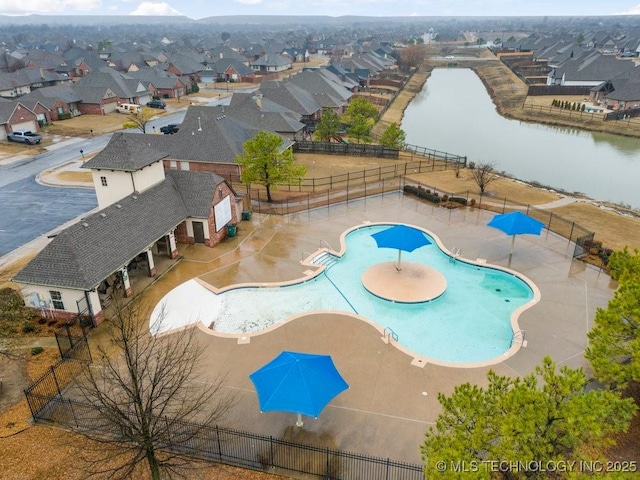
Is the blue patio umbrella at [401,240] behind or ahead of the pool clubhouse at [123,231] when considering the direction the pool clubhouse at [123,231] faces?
ahead

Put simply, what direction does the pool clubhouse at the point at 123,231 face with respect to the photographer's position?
facing the viewer and to the right of the viewer

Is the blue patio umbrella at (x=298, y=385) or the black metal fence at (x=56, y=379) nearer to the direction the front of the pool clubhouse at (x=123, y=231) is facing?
the blue patio umbrella

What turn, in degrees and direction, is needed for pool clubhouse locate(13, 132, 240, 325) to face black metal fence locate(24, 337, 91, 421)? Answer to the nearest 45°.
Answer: approximately 45° to its right

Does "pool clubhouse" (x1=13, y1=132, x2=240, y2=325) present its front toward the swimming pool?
yes

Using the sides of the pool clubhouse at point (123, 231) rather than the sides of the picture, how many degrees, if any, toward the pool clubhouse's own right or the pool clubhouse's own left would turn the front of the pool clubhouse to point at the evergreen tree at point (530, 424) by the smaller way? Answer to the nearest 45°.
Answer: approximately 45° to the pool clubhouse's own right

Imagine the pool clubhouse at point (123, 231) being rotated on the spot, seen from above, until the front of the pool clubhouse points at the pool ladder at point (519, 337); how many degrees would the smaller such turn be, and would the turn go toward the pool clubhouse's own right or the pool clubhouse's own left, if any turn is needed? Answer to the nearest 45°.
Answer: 0° — it already faces it

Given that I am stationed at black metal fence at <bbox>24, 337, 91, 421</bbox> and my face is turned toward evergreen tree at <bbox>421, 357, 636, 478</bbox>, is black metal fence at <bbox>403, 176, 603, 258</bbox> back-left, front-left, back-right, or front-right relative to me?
front-left

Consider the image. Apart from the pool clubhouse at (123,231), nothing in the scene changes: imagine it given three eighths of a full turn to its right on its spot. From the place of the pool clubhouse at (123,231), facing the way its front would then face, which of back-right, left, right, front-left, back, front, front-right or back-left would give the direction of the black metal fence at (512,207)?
back

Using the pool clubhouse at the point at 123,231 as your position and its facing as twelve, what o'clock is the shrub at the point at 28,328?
The shrub is roughly at 3 o'clock from the pool clubhouse.

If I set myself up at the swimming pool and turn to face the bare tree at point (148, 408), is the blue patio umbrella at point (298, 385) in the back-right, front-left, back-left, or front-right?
front-left

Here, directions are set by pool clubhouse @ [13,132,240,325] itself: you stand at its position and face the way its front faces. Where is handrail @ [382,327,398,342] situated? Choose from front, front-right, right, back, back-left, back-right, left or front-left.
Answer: front

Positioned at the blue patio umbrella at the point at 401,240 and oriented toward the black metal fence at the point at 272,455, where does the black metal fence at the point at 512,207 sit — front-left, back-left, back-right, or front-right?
back-left

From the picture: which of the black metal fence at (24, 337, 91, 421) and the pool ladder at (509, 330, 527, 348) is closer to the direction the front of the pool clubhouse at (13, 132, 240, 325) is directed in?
the pool ladder

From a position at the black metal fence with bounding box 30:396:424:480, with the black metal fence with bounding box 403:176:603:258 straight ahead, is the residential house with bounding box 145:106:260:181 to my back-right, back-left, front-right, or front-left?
front-left

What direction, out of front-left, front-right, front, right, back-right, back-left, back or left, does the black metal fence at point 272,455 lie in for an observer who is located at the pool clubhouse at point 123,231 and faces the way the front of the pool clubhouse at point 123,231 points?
front-right
